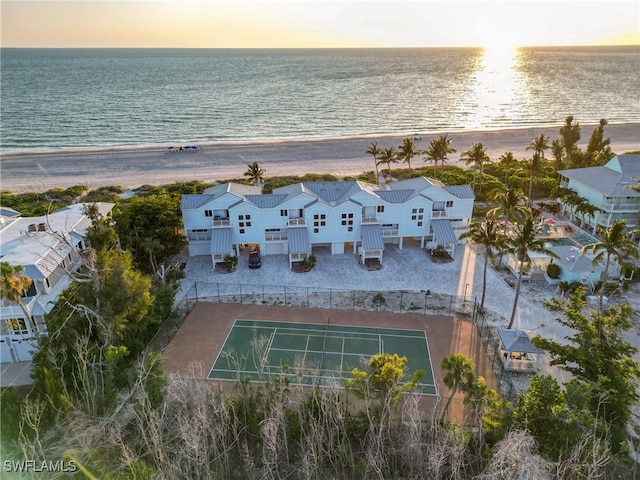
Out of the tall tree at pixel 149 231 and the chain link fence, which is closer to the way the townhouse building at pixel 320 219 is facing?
the chain link fence

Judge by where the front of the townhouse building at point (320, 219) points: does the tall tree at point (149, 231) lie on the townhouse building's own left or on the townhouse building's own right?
on the townhouse building's own right

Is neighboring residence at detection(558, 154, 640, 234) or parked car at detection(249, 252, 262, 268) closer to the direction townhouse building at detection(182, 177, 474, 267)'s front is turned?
the parked car

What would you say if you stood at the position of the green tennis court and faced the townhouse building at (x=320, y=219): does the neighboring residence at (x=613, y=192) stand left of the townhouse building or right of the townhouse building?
right

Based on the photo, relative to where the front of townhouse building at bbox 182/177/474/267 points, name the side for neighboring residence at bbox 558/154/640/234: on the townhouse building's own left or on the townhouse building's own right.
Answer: on the townhouse building's own left

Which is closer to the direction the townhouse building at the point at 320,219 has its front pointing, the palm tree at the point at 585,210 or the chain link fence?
the chain link fence

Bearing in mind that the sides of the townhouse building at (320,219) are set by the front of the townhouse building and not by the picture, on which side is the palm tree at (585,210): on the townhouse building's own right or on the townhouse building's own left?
on the townhouse building's own left

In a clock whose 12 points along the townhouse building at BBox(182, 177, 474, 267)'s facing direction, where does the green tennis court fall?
The green tennis court is roughly at 12 o'clock from the townhouse building.

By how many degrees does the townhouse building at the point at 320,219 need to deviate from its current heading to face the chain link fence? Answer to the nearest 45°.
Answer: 0° — it already faces it

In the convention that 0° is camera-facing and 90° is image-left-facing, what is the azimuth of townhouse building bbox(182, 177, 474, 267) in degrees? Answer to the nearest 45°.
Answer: approximately 0°

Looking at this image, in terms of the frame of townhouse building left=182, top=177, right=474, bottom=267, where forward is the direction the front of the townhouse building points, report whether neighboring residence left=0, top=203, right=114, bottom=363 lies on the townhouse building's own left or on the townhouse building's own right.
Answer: on the townhouse building's own right

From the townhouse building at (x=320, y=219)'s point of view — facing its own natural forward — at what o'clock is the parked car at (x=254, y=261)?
The parked car is roughly at 2 o'clock from the townhouse building.

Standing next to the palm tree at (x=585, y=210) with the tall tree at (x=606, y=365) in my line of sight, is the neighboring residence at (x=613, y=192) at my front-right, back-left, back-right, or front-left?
back-left
